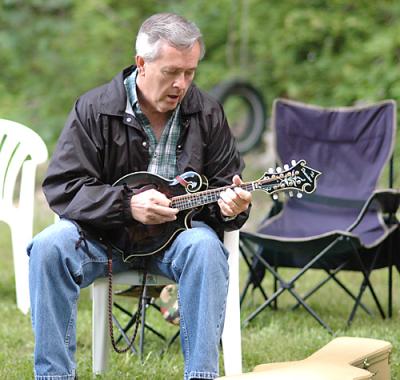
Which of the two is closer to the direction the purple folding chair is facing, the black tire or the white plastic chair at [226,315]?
the white plastic chair

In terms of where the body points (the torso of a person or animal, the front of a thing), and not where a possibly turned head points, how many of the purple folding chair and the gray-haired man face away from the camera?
0

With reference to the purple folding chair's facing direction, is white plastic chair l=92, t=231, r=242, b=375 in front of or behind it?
in front

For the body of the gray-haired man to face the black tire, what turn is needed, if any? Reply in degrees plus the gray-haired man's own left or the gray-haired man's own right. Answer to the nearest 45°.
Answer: approximately 180°

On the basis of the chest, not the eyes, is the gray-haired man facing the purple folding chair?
no

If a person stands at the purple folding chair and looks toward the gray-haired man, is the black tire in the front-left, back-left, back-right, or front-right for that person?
back-right

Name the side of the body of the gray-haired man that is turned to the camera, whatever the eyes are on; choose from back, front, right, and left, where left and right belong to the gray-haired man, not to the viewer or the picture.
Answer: front

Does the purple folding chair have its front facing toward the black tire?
no

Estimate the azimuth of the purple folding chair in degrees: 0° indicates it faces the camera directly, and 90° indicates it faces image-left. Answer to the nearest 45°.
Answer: approximately 45°
